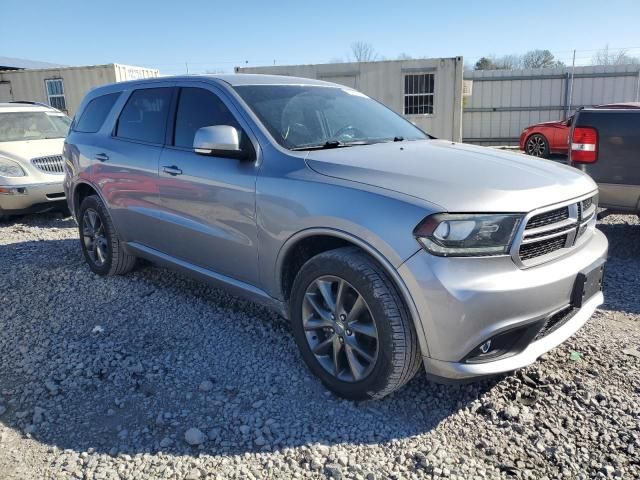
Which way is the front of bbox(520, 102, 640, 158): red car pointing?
to the viewer's left

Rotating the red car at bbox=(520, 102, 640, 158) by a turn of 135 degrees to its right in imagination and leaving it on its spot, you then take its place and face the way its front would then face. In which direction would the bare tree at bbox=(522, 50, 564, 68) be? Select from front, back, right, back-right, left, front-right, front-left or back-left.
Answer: front-left

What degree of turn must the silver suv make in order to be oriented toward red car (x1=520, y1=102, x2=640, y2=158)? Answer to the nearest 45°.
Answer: approximately 90° to its left

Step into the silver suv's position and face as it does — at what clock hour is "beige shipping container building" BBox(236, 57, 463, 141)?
The beige shipping container building is roughly at 8 o'clock from the silver suv.

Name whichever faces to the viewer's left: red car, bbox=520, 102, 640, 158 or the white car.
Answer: the red car

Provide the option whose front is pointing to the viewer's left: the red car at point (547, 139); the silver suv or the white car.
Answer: the red car

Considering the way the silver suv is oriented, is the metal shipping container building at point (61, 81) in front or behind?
behind

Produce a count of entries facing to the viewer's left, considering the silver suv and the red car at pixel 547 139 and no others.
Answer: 1

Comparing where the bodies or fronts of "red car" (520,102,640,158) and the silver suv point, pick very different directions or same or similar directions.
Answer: very different directions
